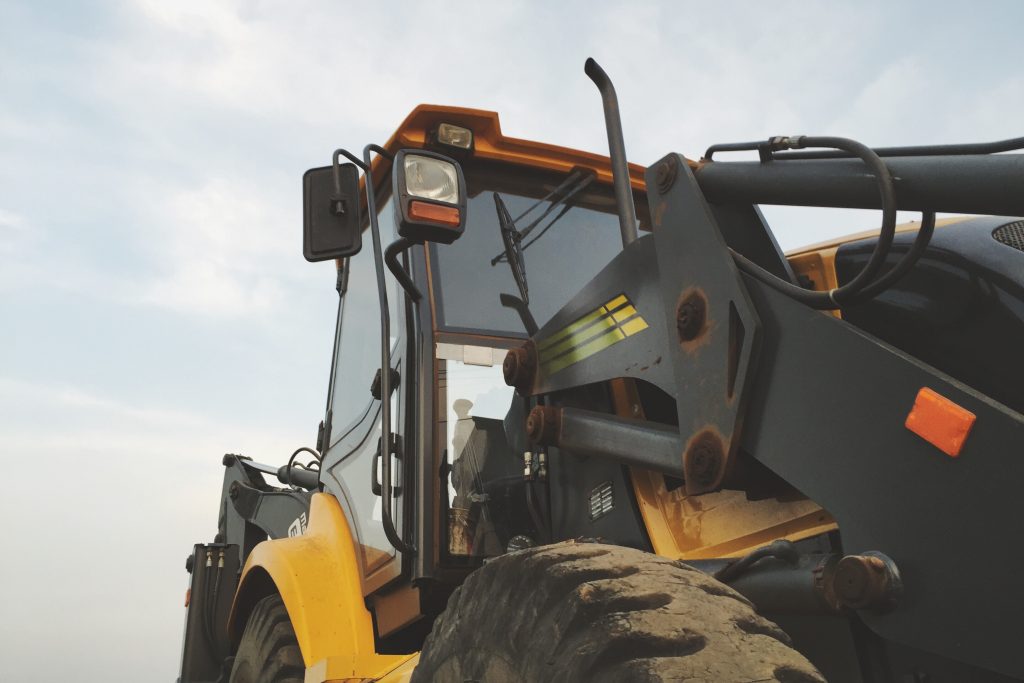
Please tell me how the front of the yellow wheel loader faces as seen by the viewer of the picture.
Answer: facing the viewer and to the right of the viewer
